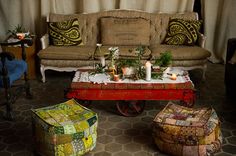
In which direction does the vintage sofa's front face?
toward the camera

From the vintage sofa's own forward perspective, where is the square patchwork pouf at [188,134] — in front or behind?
in front

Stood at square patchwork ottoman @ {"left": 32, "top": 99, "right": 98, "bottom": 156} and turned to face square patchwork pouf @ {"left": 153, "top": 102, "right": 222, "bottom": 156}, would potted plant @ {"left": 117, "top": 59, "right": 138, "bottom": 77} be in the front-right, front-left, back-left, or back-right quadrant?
front-left

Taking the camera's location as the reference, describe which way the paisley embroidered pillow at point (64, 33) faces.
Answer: facing the viewer

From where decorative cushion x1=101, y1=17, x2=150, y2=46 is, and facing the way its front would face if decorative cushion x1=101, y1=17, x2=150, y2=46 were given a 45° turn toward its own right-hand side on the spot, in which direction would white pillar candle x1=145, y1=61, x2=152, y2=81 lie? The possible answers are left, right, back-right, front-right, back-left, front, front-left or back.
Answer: front-left

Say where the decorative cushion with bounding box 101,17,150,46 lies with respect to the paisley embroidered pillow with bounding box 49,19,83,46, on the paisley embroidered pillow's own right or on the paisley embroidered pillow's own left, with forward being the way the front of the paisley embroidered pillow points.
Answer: on the paisley embroidered pillow's own left

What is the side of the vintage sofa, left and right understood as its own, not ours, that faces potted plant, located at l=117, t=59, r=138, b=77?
front

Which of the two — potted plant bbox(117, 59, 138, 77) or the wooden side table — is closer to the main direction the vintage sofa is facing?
the potted plant

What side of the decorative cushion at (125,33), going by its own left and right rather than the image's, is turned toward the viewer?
front

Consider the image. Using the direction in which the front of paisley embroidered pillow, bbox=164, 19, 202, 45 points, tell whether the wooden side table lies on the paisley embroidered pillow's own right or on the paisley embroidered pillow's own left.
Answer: on the paisley embroidered pillow's own right

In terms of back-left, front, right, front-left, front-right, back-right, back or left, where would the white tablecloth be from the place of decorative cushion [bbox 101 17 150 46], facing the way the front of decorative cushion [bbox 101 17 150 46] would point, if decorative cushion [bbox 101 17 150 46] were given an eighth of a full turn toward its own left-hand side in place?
front-right

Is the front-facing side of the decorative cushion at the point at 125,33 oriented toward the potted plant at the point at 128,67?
yes

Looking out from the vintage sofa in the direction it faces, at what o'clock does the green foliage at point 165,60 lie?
The green foliage is roughly at 11 o'clock from the vintage sofa.

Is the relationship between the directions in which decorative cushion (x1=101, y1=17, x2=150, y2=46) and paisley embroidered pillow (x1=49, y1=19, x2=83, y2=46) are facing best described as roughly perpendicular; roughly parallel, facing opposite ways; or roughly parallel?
roughly parallel

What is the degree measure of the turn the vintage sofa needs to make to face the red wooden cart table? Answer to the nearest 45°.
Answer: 0° — it already faces it

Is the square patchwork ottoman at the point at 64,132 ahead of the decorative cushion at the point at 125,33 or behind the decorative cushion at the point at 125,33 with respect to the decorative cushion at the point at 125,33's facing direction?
ahead
